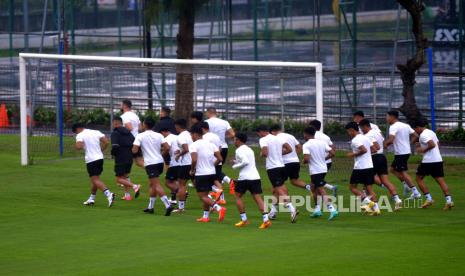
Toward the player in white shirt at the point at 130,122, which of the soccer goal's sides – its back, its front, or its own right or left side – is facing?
front

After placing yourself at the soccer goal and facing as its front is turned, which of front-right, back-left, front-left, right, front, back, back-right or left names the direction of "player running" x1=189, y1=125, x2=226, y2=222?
front

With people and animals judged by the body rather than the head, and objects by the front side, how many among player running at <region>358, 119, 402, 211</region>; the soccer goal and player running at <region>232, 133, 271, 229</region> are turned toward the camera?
1

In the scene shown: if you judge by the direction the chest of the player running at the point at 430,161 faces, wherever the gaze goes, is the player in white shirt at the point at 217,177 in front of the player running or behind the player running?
in front

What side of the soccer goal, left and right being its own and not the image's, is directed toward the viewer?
front

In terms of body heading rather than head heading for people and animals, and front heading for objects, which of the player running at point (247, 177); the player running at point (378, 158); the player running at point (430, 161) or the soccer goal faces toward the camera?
the soccer goal

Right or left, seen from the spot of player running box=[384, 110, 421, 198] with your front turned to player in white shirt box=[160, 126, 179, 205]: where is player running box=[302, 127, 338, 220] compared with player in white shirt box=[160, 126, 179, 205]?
left

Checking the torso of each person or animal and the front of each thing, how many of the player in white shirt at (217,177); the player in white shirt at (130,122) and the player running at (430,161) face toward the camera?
0

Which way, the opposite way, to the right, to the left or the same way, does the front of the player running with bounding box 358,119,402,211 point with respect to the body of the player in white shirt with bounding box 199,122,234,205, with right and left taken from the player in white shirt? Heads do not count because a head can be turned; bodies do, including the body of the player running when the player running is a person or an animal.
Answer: the same way

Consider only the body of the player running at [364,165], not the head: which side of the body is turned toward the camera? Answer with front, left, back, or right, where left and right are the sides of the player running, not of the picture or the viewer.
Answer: left

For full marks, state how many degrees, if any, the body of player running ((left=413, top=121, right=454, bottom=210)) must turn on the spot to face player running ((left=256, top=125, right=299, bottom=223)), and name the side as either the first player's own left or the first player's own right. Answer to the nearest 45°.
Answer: approximately 45° to the first player's own left

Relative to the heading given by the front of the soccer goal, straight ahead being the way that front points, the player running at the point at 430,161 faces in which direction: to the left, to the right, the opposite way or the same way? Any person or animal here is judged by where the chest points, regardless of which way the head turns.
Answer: to the right

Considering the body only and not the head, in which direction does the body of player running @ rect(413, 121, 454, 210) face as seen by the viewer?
to the viewer's left

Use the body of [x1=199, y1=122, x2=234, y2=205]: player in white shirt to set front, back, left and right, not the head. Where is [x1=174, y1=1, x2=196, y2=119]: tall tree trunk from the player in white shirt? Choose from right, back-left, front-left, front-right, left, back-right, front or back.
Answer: right

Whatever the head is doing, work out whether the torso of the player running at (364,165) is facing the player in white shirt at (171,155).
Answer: yes

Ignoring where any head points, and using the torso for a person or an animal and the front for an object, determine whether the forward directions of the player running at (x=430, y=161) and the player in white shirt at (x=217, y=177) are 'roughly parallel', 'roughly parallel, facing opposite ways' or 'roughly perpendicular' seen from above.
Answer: roughly parallel

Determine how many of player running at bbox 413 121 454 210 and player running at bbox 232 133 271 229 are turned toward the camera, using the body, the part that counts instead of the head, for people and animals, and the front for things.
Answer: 0

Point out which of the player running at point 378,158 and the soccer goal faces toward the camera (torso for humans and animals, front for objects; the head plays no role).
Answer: the soccer goal

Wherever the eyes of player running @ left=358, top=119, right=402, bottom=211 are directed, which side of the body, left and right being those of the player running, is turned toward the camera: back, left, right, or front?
left
